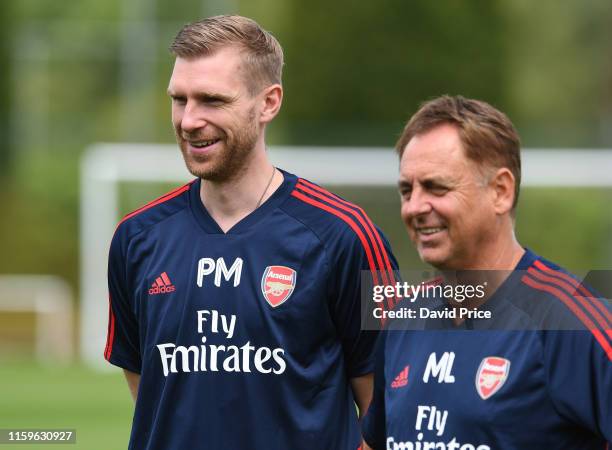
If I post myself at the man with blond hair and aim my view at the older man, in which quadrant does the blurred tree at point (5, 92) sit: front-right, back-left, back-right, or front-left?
back-left

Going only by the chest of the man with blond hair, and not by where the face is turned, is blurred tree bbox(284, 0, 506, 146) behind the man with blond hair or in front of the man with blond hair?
behind

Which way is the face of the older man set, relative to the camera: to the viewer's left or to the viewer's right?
to the viewer's left

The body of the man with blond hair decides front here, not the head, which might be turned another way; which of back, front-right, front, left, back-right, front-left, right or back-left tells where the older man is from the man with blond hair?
left

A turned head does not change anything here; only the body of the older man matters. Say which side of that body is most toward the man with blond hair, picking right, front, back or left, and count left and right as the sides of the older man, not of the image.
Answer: right

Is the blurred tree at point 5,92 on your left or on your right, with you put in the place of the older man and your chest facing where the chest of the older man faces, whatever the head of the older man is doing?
on your right

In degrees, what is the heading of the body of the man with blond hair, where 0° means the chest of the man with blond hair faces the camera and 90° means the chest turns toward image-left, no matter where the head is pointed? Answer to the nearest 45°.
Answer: approximately 45°

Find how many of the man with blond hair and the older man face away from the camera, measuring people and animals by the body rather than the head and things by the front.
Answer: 0

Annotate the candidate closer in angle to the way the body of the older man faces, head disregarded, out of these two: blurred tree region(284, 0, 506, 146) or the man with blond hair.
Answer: the man with blond hair

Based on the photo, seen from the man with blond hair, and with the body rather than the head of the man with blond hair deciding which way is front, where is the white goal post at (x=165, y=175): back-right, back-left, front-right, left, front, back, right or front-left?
back-right

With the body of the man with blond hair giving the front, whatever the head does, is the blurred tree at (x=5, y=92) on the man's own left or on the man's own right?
on the man's own right

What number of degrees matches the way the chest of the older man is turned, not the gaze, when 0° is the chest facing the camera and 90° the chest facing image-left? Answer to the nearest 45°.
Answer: approximately 45°
